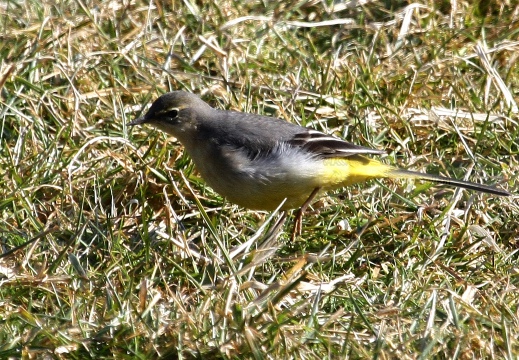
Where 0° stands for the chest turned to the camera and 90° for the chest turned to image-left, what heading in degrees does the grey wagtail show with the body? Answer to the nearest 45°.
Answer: approximately 90°
